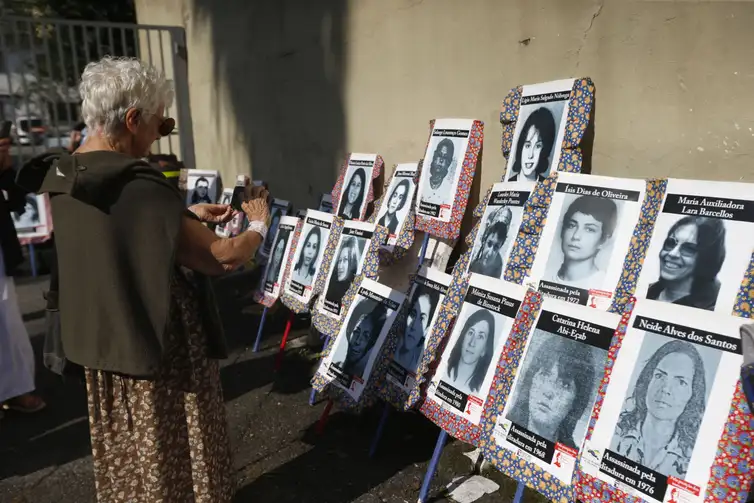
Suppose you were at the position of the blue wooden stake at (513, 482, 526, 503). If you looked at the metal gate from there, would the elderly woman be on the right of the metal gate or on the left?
left

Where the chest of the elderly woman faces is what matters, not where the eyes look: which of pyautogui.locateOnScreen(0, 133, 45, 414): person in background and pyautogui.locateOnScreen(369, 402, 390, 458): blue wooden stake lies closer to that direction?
the blue wooden stake

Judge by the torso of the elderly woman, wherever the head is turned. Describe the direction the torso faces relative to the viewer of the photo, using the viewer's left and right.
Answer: facing away from the viewer and to the right of the viewer
